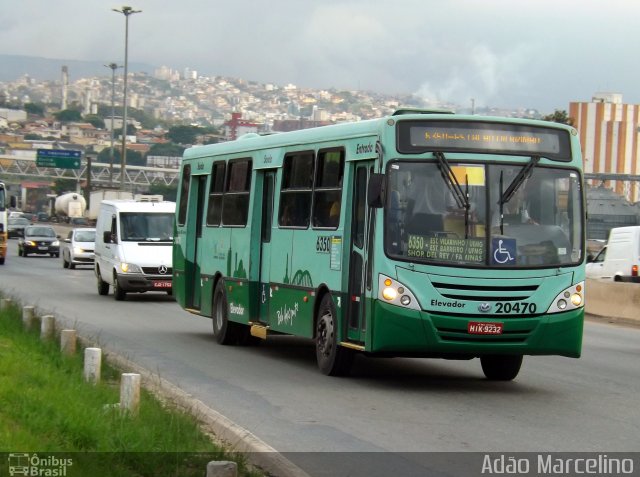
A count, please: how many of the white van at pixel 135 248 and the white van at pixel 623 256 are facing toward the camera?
1

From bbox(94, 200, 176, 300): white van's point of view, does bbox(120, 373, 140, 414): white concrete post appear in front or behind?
in front

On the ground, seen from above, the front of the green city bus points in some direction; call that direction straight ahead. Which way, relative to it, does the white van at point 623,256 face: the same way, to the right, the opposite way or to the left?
the opposite way

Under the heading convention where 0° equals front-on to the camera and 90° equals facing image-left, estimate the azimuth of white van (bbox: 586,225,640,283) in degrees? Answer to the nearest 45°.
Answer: approximately 135°

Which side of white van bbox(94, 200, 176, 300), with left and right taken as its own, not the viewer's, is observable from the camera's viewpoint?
front

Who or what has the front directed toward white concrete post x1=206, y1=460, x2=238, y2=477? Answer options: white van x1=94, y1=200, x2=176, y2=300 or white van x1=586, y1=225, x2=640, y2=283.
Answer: the white van x1=94, y1=200, x2=176, y2=300

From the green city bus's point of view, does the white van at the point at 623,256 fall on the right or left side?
on its left

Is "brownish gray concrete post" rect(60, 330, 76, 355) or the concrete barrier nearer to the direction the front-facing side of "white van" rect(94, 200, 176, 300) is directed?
the brownish gray concrete post

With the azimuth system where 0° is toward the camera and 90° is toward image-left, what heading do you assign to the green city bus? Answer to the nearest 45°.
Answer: approximately 315°

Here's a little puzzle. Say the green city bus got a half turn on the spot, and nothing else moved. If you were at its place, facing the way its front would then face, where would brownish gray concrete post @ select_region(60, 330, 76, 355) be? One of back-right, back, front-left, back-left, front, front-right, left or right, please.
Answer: front-left

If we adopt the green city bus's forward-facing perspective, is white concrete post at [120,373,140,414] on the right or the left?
on its right

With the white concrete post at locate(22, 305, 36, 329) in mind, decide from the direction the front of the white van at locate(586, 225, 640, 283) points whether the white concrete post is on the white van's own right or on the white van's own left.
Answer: on the white van's own left

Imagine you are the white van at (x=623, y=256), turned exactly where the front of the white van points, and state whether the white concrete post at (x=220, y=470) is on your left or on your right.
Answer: on your left

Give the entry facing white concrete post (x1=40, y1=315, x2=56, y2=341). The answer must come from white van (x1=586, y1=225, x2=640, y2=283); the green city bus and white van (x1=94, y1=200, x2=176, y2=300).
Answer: the white van (x1=94, y1=200, x2=176, y2=300)
